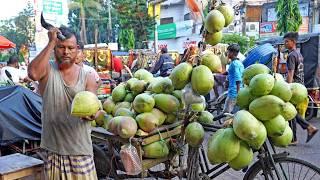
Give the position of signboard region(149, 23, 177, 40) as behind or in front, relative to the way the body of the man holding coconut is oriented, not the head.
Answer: behind

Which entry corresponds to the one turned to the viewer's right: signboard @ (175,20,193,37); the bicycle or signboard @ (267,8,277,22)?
the bicycle

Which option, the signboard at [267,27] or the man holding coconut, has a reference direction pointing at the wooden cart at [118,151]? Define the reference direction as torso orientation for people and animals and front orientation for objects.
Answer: the signboard

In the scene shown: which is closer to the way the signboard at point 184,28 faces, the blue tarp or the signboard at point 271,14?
the blue tarp

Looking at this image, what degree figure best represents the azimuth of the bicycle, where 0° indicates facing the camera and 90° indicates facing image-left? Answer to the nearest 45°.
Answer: approximately 270°

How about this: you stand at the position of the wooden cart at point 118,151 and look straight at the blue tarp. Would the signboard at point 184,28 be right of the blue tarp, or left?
right

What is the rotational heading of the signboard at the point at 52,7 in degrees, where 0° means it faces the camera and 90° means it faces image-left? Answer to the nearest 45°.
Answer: approximately 0°

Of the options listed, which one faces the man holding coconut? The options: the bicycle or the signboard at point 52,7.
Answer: the signboard

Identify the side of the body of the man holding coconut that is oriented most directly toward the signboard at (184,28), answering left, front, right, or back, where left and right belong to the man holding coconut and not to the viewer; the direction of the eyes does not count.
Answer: back

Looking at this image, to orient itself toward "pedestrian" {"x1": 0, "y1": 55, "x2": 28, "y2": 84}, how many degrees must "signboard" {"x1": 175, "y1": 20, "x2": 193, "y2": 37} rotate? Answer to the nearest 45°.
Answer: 0° — it already faces them

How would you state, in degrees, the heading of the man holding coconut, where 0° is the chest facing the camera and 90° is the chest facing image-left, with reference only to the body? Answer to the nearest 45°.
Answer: approximately 0°
